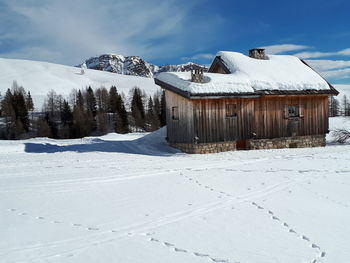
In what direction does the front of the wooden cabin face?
toward the camera

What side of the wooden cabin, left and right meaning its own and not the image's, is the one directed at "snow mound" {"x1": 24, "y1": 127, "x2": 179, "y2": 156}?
right
